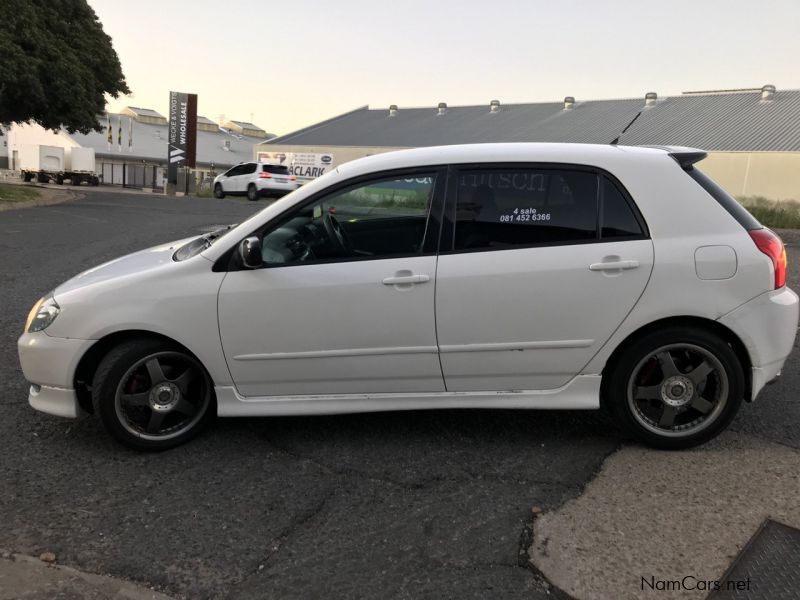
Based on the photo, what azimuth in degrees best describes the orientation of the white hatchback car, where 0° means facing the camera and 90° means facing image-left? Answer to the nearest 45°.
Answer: approximately 90°

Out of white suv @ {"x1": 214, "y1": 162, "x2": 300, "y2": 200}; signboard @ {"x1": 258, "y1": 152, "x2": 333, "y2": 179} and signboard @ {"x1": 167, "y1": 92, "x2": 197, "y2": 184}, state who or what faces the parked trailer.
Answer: the white suv

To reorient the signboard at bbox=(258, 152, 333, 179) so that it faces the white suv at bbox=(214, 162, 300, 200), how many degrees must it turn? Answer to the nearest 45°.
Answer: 0° — it already faces it

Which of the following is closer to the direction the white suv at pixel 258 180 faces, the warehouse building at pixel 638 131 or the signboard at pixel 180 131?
the signboard

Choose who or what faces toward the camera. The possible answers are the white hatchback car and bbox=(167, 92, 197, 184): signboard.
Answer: the signboard

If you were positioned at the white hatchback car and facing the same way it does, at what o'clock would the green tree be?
The green tree is roughly at 2 o'clock from the white hatchback car.

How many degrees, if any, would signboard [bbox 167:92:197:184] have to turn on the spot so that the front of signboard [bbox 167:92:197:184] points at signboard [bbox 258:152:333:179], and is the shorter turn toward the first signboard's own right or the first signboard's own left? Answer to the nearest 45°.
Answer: approximately 135° to the first signboard's own left

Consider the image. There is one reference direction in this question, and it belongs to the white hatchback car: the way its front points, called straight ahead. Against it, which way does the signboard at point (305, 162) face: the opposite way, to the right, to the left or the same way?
to the left

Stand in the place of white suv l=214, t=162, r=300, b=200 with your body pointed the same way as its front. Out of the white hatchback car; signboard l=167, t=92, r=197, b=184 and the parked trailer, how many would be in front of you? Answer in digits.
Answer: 2

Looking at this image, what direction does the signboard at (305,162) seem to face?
toward the camera

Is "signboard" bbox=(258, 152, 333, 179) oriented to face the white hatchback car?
yes

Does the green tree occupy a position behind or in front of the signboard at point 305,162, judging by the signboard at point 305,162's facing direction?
in front

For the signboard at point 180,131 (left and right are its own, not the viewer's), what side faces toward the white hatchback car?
front

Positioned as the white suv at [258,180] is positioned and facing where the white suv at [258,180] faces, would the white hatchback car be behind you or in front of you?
behind

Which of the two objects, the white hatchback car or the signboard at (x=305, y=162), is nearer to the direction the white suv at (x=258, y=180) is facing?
the signboard

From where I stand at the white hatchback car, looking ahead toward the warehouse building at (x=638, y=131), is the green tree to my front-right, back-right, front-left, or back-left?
front-left
